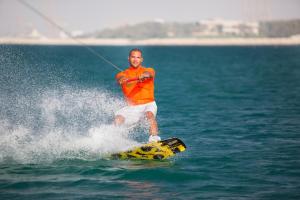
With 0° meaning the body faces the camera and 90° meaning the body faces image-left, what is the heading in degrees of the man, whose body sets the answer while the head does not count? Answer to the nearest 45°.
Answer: approximately 0°
